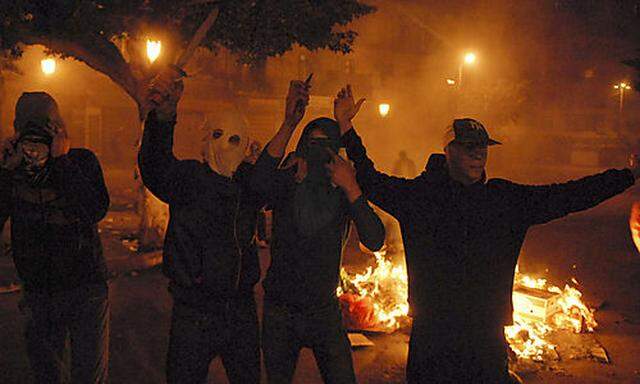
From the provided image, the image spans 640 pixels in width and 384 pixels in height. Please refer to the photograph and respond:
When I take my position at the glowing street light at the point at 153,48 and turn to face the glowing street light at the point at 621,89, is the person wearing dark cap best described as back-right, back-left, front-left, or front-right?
back-right

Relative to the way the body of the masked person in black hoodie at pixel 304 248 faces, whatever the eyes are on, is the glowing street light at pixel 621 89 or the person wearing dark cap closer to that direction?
the person wearing dark cap

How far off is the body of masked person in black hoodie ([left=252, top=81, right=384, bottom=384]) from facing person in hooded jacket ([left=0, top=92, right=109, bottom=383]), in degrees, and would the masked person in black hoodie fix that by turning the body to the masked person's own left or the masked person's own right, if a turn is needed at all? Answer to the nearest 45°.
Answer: approximately 90° to the masked person's own right

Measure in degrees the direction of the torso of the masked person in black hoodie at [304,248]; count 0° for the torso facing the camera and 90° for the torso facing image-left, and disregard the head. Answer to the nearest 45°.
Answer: approximately 0°

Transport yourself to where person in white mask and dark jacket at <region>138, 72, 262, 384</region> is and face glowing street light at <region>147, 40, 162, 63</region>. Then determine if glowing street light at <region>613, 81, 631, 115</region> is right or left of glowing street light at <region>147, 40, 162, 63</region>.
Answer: right

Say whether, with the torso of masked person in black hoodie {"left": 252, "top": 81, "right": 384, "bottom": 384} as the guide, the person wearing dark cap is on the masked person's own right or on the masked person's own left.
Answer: on the masked person's own left

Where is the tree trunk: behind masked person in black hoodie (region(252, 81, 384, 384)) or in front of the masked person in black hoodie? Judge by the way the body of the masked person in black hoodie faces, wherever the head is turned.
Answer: behind

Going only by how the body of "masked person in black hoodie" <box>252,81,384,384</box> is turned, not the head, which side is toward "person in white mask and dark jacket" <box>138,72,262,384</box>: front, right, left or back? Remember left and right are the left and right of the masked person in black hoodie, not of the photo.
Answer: right

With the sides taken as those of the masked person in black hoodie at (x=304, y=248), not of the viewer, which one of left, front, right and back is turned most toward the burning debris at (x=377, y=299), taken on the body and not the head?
back

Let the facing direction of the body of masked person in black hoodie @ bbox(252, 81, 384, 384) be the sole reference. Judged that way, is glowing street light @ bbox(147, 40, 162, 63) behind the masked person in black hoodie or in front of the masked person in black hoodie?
behind

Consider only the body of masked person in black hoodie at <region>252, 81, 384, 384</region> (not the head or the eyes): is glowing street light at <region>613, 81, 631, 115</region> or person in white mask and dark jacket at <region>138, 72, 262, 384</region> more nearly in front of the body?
the person in white mask and dark jacket

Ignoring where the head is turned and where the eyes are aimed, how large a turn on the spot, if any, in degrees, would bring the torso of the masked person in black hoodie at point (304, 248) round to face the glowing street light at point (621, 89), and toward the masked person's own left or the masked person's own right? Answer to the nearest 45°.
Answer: approximately 135° to the masked person's own left
